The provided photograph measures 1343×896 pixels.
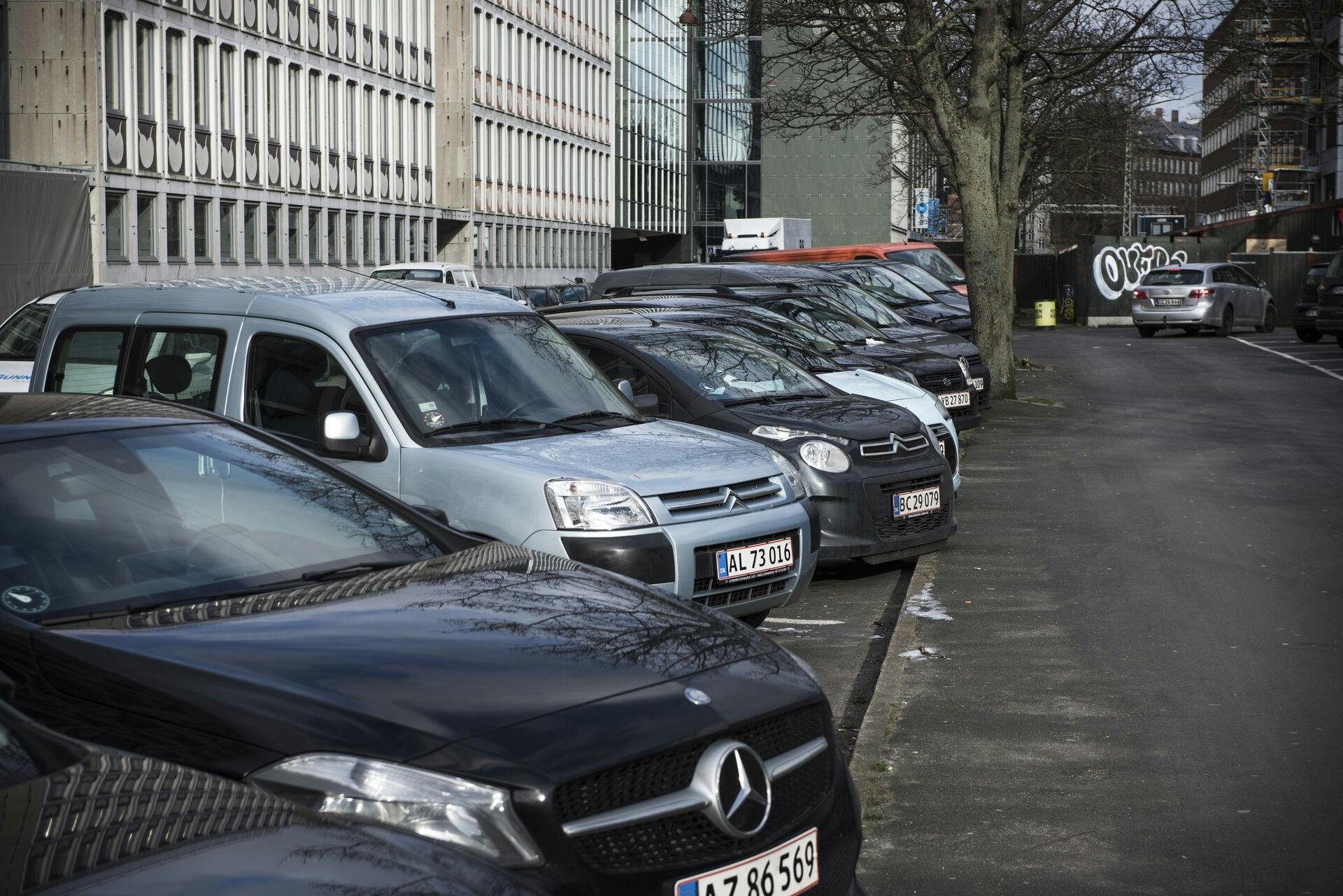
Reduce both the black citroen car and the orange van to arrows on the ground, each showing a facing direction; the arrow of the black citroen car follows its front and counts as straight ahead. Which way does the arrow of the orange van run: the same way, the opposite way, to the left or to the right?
the same way

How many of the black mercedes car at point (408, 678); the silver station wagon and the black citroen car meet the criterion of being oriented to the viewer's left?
0

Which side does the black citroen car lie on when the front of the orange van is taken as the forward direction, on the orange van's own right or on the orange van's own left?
on the orange van's own right

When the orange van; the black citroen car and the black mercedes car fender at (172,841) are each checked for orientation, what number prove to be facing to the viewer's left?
0

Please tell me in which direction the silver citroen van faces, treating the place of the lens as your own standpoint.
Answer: facing the viewer and to the right of the viewer

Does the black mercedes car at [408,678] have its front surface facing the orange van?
no

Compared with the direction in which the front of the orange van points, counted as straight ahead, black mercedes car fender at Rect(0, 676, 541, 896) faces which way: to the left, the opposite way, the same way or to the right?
the same way

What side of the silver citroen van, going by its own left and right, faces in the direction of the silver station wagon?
left

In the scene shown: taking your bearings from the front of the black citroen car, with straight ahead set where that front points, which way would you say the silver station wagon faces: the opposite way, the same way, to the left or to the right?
to the left

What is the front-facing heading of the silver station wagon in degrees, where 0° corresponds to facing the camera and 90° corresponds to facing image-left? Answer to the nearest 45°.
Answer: approximately 225°

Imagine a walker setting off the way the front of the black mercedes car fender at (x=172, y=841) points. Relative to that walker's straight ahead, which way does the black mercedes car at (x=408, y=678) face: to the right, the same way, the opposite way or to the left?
the same way

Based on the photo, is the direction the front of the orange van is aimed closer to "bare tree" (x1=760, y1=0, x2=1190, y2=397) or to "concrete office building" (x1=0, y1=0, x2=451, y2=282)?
the bare tree

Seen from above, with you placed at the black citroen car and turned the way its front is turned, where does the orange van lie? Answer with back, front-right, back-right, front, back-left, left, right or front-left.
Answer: back-left
